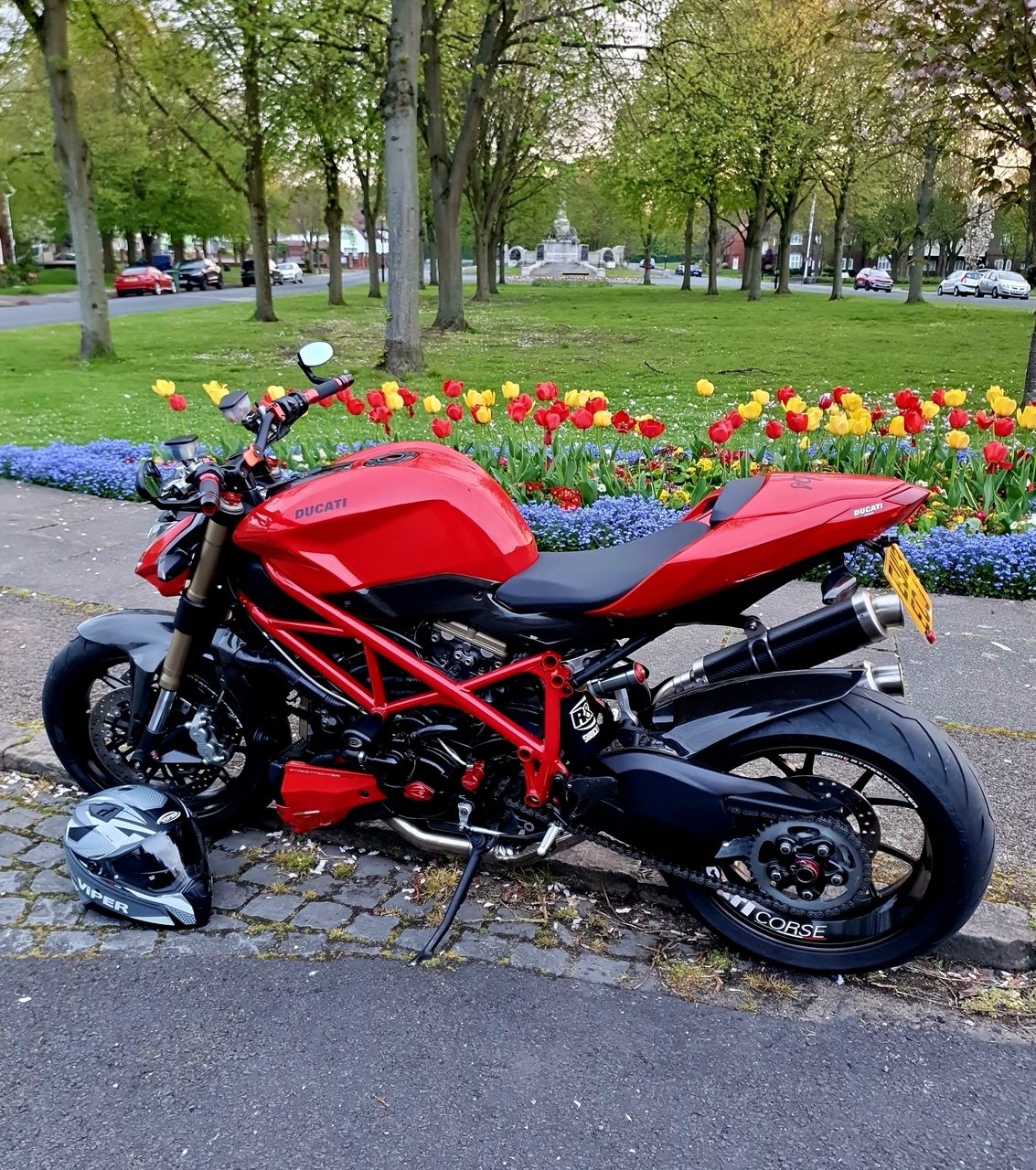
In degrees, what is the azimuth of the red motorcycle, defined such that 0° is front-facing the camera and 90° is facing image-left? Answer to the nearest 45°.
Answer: approximately 135°

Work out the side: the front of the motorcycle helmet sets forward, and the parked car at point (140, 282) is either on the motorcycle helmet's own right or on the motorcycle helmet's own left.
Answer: on the motorcycle helmet's own left

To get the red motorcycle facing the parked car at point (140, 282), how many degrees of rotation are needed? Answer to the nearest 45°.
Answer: approximately 45° to its right

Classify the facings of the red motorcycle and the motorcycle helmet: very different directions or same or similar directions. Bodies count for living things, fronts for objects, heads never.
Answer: very different directions

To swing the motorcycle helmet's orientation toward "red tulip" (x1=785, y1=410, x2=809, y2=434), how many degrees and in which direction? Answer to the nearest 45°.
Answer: approximately 90° to its left

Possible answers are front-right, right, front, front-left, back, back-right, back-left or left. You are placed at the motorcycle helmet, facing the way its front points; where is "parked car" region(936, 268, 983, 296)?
left

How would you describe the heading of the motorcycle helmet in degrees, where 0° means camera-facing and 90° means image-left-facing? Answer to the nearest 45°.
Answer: approximately 315°

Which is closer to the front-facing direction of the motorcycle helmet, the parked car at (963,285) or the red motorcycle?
the red motorcycle
